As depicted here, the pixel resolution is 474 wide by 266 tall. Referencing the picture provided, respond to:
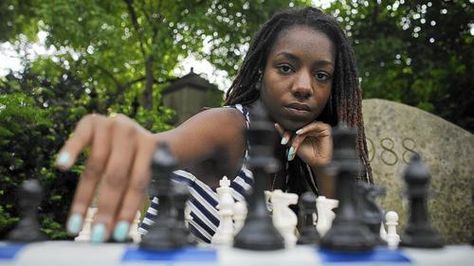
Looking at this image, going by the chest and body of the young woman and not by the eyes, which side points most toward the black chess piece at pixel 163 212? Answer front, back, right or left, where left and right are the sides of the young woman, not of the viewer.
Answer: front

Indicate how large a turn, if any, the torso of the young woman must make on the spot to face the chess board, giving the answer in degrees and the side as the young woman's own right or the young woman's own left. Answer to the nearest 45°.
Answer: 0° — they already face it

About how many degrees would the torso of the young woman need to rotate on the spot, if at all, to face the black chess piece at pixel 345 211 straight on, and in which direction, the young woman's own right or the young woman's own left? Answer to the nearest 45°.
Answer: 0° — they already face it

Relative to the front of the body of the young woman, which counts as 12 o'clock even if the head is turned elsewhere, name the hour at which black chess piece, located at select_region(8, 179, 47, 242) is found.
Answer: The black chess piece is roughly at 1 o'clock from the young woman.

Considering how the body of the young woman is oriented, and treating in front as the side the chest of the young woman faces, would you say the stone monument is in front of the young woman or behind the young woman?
behind

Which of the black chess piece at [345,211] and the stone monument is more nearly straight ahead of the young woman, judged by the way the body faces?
the black chess piece

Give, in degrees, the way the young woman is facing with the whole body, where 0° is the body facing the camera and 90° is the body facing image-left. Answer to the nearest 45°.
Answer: approximately 0°

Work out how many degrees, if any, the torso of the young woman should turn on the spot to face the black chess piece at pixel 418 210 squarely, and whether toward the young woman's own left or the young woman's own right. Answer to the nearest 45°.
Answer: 0° — they already face it
